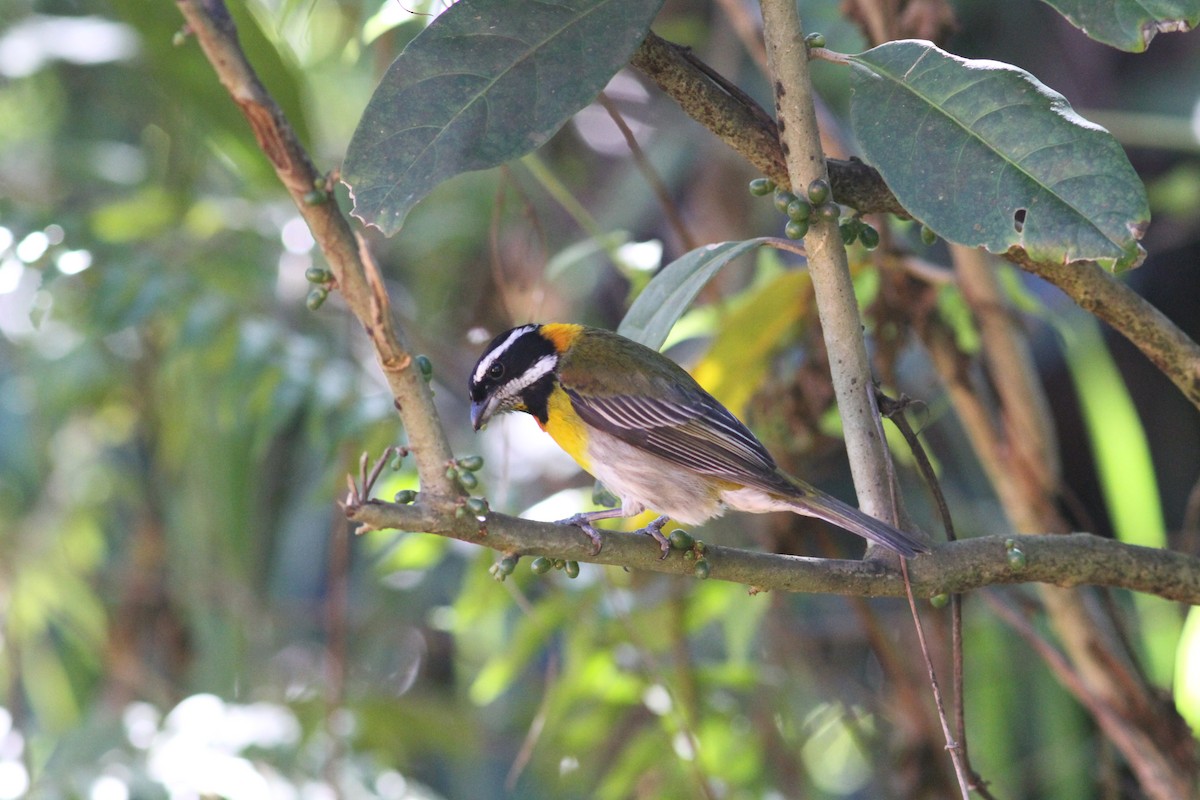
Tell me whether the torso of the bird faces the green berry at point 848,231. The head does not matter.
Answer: no

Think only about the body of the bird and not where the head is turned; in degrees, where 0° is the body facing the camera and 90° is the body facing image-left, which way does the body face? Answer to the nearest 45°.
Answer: approximately 90°

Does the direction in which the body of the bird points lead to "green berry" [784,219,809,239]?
no

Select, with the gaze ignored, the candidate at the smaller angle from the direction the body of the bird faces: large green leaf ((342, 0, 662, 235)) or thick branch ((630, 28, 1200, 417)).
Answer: the large green leaf

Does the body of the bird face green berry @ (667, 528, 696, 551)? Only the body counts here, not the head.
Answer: no
